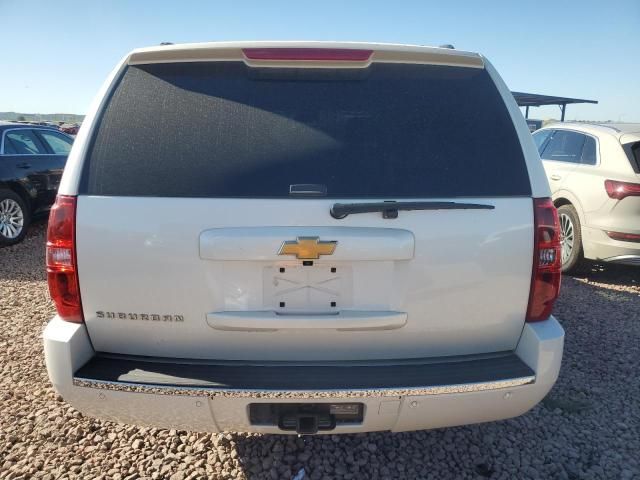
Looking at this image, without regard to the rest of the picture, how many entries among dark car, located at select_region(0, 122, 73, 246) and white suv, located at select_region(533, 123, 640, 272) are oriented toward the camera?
0

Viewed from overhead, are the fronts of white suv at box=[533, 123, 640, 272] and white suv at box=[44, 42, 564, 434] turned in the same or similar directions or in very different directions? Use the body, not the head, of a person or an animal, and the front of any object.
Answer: same or similar directions

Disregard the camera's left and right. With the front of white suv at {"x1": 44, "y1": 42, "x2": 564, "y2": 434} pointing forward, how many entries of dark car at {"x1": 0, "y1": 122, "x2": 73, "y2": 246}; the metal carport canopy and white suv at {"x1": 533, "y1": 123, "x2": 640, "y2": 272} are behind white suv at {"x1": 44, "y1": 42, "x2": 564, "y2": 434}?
0

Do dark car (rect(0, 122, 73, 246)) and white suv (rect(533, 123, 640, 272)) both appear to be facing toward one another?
no

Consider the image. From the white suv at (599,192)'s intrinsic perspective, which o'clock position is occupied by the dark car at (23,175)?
The dark car is roughly at 10 o'clock from the white suv.

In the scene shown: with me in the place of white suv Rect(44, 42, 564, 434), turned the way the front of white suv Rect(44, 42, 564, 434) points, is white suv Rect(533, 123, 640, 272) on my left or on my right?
on my right

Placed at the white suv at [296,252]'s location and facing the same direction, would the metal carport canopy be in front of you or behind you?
in front

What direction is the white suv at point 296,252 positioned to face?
away from the camera

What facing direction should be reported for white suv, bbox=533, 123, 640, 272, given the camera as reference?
facing away from the viewer and to the left of the viewer

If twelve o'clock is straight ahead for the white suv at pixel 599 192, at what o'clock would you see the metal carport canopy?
The metal carport canopy is roughly at 1 o'clock from the white suv.

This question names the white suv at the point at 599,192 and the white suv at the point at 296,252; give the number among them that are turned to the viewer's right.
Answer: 0

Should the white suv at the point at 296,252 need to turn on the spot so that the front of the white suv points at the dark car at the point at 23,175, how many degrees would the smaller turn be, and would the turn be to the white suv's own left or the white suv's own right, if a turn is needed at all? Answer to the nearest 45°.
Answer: approximately 45° to the white suv's own left
